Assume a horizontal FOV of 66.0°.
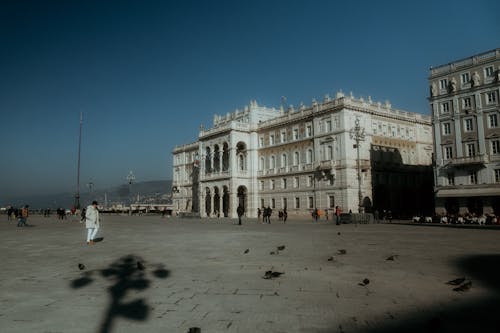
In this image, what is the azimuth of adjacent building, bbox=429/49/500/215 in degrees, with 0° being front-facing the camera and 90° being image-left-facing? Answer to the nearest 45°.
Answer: approximately 45°

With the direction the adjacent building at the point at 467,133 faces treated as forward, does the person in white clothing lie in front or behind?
in front

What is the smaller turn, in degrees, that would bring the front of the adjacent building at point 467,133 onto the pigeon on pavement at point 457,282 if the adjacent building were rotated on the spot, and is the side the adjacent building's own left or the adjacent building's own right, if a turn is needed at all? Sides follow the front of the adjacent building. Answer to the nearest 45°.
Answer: approximately 45° to the adjacent building's own left
